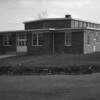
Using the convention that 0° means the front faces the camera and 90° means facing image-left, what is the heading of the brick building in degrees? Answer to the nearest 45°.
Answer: approximately 45°

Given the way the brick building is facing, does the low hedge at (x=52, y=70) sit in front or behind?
in front
